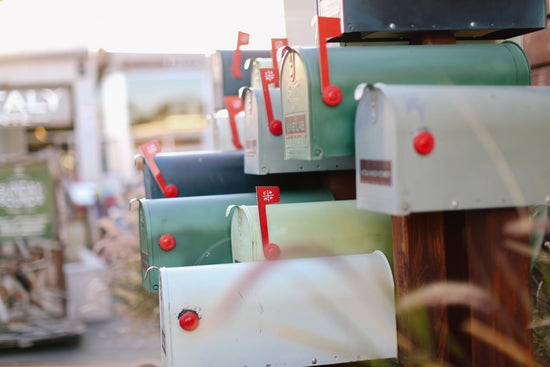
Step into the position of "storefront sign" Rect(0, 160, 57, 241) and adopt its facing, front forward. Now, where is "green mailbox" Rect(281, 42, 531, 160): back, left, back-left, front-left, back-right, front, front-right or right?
front

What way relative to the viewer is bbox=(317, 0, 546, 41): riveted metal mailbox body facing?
to the viewer's left

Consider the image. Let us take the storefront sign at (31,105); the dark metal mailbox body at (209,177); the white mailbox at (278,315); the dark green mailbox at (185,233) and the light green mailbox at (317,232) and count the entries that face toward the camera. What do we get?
1

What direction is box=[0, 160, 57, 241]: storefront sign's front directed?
toward the camera

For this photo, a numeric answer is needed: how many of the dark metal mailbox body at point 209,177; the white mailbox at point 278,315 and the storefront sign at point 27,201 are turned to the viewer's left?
2

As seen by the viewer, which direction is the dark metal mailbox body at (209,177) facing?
to the viewer's left

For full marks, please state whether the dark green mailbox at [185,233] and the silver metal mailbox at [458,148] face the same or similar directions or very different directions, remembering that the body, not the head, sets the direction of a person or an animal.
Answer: same or similar directions

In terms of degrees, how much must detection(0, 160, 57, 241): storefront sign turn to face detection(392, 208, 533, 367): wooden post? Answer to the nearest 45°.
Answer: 0° — it already faces it

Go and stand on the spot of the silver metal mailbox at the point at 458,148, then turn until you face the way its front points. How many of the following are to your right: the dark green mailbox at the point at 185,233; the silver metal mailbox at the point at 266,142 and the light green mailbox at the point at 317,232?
3

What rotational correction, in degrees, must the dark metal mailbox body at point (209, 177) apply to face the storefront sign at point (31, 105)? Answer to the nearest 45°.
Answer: approximately 90° to its right

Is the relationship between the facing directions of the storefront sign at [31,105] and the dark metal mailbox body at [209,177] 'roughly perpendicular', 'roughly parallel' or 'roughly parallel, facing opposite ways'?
roughly perpendicular

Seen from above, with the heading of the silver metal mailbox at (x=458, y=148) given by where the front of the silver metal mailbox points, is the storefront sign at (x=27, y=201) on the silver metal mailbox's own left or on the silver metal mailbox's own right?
on the silver metal mailbox's own right

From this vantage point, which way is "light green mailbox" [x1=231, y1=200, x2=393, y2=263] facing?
to the viewer's left
